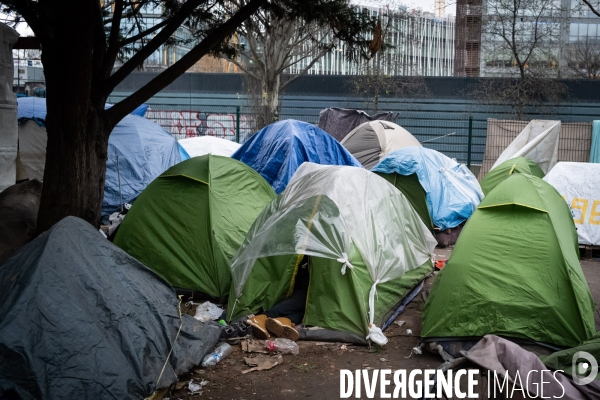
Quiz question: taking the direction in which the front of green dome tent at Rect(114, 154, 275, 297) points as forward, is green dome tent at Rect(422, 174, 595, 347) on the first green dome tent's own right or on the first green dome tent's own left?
on the first green dome tent's own left

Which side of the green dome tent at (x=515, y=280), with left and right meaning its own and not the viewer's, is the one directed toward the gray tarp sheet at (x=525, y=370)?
front

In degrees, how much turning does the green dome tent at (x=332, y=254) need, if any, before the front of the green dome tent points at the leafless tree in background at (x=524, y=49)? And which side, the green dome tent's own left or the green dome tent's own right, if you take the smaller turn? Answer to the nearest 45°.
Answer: approximately 135° to the green dome tent's own right

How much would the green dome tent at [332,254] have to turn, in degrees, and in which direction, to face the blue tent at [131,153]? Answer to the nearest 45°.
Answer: approximately 90° to its right

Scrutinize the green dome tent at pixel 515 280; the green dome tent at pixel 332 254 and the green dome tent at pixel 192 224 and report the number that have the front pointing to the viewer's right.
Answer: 0

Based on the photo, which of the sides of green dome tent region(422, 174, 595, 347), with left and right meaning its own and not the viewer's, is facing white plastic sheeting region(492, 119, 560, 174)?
back

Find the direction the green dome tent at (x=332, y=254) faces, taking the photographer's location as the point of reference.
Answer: facing the viewer and to the left of the viewer

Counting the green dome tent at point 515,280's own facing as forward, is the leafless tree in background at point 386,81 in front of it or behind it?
behind

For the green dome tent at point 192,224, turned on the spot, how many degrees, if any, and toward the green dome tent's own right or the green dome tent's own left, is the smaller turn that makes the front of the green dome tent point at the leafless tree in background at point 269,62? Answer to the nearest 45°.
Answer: approximately 135° to the green dome tent's own right

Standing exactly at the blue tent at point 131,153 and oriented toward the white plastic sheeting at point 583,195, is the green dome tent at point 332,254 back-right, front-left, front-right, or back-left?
front-right

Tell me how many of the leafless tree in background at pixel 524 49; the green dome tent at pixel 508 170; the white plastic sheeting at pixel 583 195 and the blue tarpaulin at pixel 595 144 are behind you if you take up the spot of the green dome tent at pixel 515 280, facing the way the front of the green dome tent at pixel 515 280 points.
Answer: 4

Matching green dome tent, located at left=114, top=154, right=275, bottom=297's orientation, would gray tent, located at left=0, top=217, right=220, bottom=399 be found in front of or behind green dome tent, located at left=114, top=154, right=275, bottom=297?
in front

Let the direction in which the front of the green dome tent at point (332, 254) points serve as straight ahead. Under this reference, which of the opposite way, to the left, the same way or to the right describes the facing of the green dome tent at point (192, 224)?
the same way

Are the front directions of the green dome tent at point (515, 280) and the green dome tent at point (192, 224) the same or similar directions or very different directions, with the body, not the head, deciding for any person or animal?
same or similar directions

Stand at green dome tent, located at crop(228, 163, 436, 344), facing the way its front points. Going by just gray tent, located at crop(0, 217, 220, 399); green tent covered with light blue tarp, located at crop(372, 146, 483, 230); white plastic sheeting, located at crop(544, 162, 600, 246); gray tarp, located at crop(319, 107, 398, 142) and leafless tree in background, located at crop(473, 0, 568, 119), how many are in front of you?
1

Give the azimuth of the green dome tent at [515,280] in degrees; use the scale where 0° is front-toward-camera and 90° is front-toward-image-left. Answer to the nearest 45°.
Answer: approximately 0°

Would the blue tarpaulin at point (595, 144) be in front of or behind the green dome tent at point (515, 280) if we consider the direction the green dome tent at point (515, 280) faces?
behind
